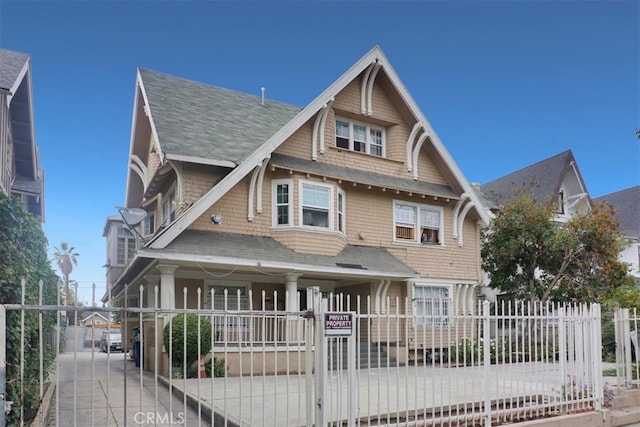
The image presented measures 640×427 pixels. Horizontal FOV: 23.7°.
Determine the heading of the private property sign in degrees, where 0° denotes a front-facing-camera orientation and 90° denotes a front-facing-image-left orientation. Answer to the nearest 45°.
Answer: approximately 0°

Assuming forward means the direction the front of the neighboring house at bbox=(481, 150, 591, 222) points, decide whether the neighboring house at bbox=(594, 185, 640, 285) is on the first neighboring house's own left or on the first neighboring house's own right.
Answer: on the first neighboring house's own left

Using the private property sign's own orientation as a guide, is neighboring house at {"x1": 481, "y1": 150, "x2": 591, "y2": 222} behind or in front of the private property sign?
behind

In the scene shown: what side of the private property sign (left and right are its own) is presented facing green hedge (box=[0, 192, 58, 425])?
right

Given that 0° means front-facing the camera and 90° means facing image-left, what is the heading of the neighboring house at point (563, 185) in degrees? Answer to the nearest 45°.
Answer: approximately 315°
